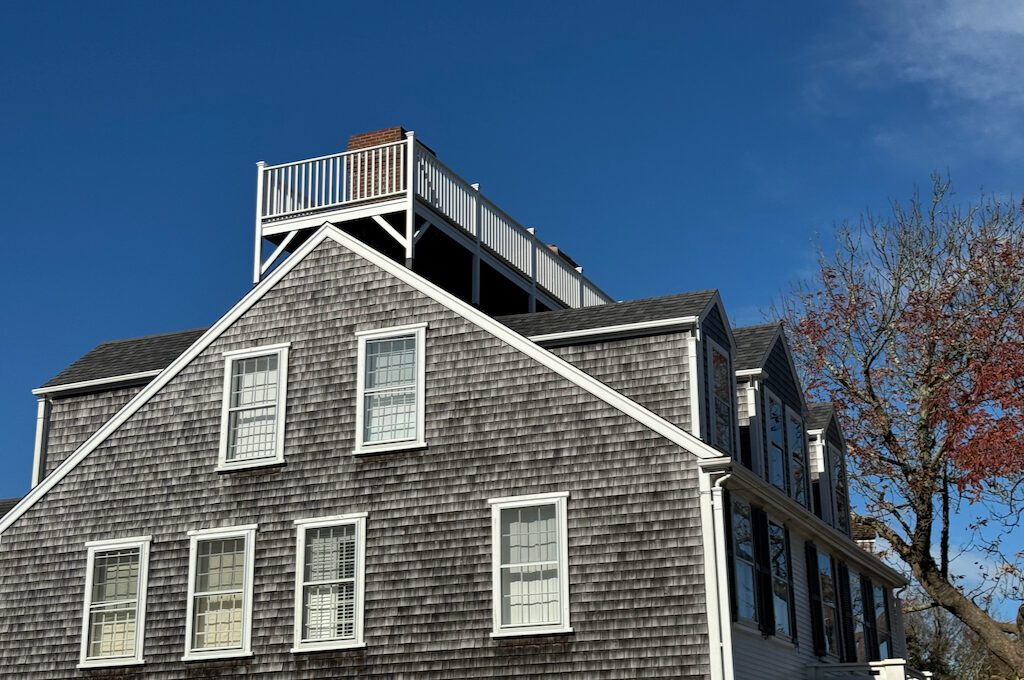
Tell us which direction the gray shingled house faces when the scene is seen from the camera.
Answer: facing to the right of the viewer
